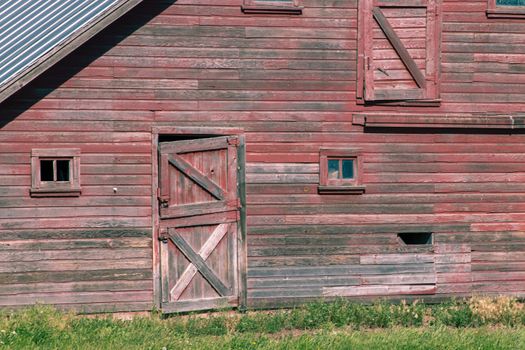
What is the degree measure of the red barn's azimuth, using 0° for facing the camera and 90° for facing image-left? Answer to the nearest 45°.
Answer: approximately 0°
